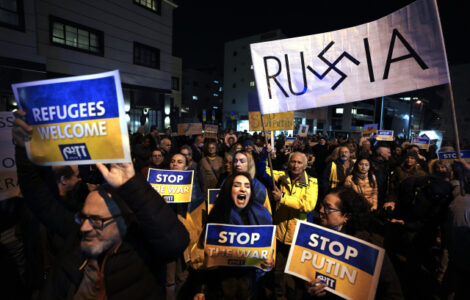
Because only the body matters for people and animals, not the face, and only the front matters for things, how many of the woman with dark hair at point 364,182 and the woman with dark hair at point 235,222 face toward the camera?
2

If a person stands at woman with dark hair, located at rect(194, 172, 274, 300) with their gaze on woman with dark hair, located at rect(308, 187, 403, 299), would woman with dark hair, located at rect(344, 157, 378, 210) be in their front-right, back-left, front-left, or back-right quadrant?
front-left

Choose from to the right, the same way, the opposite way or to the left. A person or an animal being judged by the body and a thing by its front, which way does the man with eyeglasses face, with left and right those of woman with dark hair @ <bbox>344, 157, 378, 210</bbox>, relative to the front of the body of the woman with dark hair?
the same way

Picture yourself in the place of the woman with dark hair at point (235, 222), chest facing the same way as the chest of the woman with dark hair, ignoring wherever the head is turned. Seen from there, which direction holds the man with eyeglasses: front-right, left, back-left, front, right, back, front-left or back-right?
front-right

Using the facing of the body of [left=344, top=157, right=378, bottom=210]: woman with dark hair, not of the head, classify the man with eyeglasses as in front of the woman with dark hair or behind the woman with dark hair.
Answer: in front

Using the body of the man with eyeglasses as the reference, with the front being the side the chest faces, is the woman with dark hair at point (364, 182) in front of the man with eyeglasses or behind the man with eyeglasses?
behind

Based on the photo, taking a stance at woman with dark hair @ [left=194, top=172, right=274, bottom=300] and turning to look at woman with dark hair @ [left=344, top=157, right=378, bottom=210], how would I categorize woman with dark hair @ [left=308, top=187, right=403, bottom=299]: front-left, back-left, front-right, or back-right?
front-right

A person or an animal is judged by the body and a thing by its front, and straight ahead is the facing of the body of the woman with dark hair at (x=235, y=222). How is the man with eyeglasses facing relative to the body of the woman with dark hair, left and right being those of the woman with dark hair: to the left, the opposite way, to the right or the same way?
the same way

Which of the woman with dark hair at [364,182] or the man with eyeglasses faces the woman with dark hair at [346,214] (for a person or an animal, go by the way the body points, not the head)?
the woman with dark hair at [364,182]

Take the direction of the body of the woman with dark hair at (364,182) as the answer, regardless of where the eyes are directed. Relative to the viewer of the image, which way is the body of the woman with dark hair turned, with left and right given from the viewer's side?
facing the viewer

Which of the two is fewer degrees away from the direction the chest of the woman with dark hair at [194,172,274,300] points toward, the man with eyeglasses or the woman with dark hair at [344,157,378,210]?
the man with eyeglasses

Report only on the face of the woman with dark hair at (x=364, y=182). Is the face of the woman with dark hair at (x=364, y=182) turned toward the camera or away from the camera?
toward the camera

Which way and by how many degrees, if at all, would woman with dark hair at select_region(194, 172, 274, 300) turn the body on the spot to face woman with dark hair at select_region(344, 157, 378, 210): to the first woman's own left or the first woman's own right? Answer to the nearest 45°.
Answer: approximately 135° to the first woman's own left

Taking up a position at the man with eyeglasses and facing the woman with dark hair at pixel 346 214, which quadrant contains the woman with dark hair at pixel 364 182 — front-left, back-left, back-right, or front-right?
front-left

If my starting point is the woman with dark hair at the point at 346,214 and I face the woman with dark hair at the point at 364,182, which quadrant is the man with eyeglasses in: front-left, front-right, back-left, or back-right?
back-left

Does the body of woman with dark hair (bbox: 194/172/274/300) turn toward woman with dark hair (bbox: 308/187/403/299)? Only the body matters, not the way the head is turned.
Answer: no

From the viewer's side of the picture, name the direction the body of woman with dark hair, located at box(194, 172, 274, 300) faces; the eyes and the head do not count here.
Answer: toward the camera

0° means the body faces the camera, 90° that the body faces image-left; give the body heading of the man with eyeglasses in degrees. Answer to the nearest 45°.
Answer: approximately 45°

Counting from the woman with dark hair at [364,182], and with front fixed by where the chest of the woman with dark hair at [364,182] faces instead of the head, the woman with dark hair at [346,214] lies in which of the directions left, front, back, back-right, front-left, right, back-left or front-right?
front

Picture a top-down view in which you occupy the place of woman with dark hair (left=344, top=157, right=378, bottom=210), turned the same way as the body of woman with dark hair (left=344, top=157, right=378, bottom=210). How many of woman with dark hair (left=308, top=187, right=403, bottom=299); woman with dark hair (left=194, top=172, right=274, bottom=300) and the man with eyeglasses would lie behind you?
0
